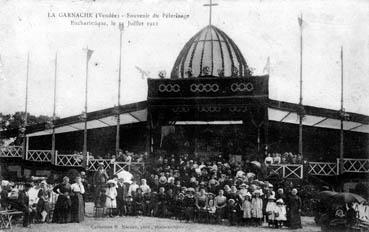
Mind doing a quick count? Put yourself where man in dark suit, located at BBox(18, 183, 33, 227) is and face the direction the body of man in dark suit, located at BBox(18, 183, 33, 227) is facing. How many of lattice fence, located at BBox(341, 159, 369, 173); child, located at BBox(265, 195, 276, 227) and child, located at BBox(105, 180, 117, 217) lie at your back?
0

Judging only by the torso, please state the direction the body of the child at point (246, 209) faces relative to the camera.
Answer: toward the camera

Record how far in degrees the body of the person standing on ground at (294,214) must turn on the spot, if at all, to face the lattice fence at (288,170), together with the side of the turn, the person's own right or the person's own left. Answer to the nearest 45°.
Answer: approximately 180°

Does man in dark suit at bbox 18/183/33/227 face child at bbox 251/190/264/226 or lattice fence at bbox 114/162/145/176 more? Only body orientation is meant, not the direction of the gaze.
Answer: the child

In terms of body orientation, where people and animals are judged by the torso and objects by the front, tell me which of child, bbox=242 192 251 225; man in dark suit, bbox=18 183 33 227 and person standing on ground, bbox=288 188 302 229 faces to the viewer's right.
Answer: the man in dark suit

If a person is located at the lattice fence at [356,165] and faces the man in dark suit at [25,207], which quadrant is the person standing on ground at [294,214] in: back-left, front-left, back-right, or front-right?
front-left

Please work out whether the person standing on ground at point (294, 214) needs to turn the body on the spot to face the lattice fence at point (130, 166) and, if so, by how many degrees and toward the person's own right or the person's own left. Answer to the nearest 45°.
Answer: approximately 135° to the person's own right

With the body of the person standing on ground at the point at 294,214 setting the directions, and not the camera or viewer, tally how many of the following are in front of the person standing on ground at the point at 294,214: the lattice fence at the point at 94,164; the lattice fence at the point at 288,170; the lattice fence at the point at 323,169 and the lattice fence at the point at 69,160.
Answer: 0

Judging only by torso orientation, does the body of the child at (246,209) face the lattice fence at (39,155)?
no

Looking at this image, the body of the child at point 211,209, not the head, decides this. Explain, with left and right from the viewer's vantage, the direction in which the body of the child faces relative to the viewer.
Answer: facing the viewer

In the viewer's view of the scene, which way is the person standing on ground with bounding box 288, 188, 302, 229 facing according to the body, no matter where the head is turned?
toward the camera

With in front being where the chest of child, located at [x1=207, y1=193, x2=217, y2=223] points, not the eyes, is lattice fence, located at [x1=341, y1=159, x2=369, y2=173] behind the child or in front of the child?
behind

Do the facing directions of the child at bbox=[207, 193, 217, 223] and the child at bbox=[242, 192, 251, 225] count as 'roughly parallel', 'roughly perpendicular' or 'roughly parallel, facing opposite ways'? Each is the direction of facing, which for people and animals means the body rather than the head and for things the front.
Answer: roughly parallel

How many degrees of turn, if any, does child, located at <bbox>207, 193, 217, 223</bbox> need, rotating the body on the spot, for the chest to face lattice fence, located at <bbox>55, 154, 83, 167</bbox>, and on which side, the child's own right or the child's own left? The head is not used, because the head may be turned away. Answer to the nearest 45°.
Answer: approximately 135° to the child's own right
